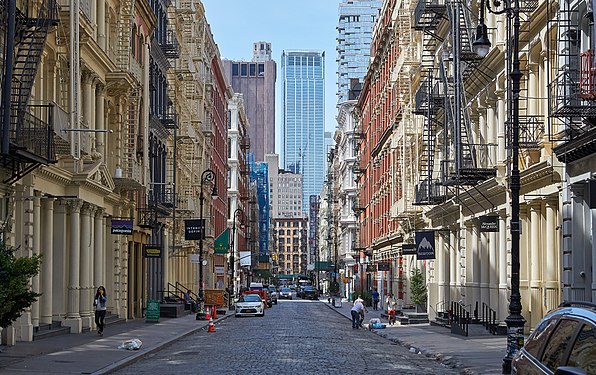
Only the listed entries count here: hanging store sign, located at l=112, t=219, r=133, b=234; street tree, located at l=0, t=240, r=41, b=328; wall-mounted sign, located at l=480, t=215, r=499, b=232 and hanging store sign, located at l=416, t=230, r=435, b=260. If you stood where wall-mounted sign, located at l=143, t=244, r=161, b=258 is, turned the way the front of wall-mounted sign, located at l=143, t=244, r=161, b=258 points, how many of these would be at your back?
0

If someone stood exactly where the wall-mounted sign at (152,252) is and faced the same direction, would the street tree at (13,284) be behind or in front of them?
in front

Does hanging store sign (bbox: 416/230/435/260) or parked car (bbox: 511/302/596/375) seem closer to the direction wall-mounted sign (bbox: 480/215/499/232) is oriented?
the parked car

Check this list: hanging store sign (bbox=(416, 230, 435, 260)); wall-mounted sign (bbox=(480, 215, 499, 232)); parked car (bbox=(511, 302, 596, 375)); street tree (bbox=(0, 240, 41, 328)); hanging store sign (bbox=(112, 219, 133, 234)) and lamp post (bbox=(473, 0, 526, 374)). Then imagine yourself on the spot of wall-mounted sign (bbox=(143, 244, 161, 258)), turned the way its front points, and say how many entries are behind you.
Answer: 0

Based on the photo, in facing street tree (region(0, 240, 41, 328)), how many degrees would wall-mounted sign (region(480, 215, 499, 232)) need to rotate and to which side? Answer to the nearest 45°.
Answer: approximately 45° to its right

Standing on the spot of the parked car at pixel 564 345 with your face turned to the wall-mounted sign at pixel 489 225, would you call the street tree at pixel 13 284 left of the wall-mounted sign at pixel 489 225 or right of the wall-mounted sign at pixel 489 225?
left
